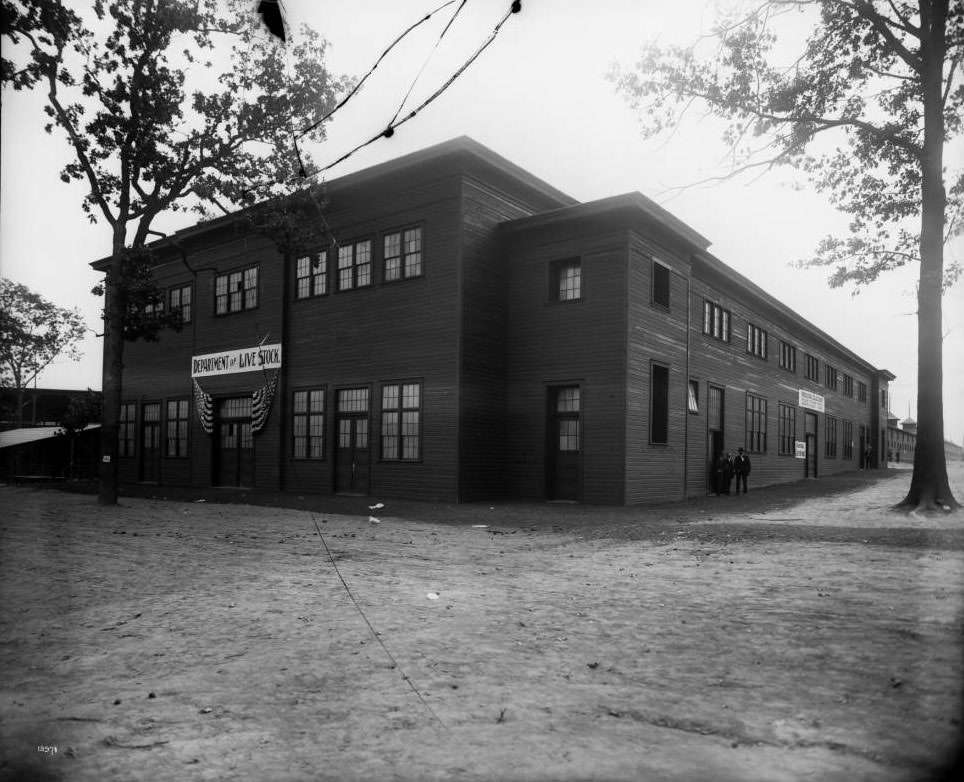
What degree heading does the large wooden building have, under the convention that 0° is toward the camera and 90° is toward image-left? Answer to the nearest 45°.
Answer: approximately 45°

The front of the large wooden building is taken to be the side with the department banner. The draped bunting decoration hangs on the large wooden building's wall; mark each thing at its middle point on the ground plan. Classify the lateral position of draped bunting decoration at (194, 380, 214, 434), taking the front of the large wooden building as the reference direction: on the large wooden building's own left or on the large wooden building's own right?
on the large wooden building's own right
